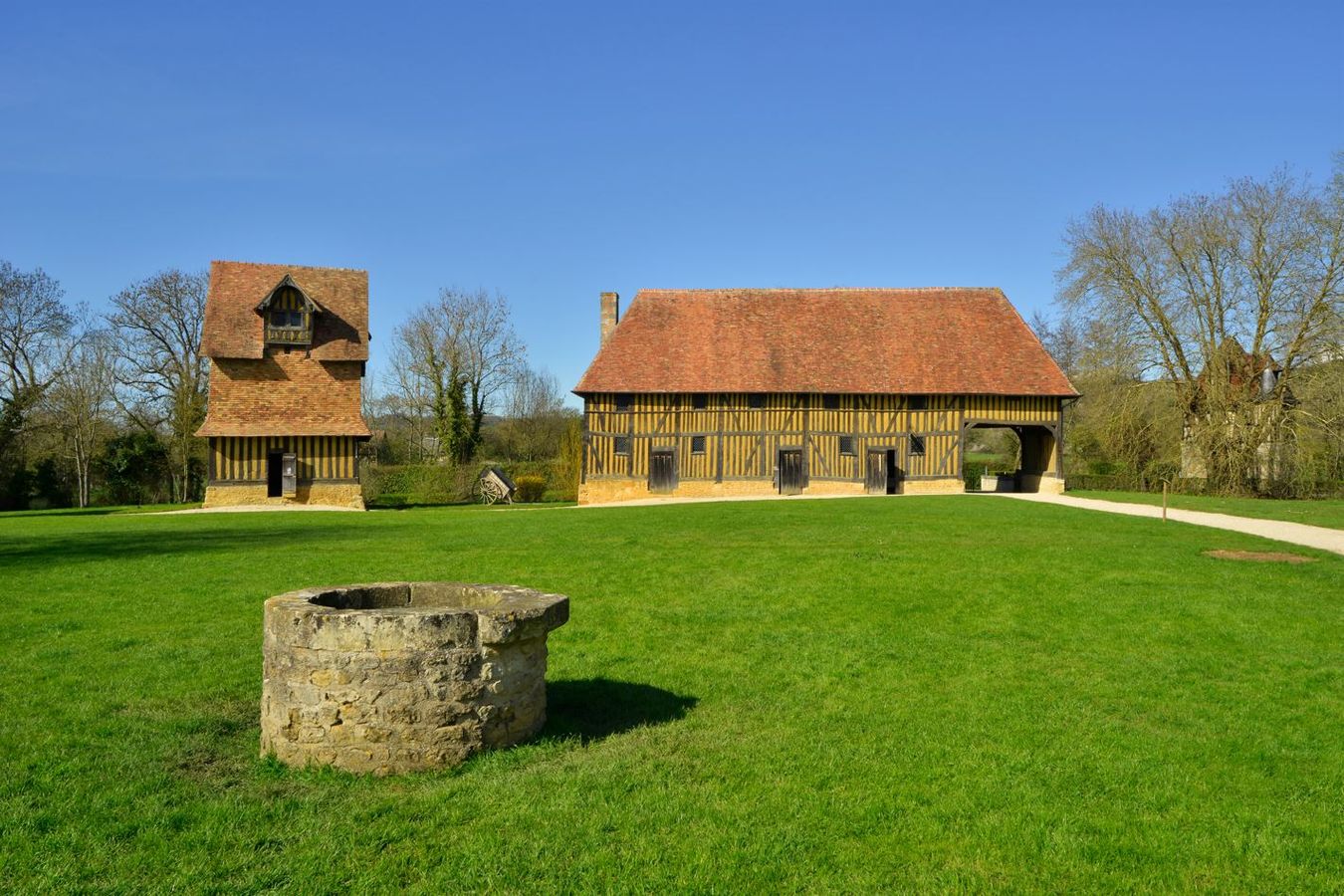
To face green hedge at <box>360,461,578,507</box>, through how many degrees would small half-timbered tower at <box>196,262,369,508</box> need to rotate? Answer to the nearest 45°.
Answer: approximately 135° to its left

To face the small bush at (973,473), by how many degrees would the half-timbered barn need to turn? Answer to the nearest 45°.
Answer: approximately 135° to its left

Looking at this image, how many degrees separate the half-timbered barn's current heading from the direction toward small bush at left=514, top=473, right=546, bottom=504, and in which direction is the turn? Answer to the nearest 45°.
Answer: approximately 135° to its right

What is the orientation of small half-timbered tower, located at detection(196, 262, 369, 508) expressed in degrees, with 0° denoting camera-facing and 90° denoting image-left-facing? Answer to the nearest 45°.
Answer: approximately 0°

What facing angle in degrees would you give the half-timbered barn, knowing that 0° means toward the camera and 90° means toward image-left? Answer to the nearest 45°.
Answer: approximately 0°

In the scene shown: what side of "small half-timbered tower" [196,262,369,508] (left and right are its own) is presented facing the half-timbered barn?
left

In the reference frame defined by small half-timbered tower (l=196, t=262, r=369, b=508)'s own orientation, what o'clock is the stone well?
The stone well is roughly at 12 o'clock from the small half-timbered tower.

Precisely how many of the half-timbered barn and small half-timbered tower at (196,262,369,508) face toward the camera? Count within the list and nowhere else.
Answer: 2

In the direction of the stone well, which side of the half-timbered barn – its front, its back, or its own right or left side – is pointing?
front

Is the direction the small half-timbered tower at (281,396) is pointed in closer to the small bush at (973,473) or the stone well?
the stone well
